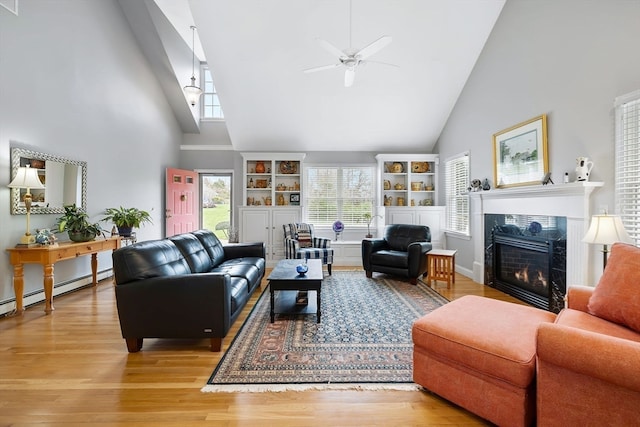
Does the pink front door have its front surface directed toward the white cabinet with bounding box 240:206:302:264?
yes

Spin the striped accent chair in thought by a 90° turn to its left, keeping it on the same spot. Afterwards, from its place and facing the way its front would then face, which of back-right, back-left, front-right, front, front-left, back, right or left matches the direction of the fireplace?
right

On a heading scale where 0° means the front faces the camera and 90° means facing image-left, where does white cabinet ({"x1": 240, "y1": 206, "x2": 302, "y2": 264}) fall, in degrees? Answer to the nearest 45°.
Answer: approximately 0°

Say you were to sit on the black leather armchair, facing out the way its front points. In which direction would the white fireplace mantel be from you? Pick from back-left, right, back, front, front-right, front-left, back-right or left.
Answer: left

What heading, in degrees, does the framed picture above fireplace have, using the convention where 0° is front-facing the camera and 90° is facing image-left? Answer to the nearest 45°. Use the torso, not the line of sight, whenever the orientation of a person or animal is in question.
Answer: approximately 45°

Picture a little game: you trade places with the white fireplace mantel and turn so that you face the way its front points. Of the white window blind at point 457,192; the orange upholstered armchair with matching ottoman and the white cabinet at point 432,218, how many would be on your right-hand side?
2

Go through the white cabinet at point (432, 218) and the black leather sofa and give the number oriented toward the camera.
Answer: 1

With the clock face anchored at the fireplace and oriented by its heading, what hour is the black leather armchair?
The black leather armchair is roughly at 2 o'clock from the fireplace.

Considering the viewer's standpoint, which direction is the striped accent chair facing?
facing the viewer and to the right of the viewer

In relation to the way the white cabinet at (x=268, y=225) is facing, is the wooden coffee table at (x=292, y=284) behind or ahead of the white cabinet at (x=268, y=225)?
ahead

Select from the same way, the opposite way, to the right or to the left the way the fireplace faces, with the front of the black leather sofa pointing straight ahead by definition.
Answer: the opposite way

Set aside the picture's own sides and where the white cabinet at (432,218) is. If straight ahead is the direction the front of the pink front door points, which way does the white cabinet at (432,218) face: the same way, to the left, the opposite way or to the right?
to the right
